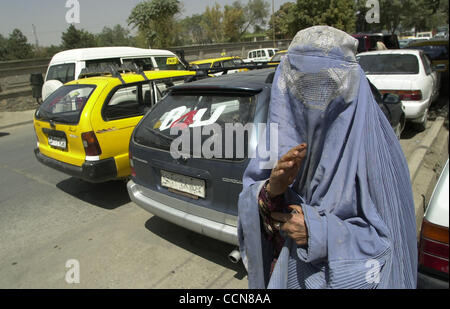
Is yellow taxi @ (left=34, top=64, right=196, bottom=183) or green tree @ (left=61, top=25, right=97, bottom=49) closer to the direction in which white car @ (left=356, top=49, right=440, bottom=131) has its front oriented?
the green tree

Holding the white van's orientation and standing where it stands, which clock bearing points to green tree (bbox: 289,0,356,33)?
The green tree is roughly at 12 o'clock from the white van.

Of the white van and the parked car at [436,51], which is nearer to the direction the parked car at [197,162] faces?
the parked car

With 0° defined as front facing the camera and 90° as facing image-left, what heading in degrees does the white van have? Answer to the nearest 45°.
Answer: approximately 225°

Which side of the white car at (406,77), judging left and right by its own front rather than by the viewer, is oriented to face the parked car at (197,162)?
back

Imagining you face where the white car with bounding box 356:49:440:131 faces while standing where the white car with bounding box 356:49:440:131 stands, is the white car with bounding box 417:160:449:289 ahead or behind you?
behind

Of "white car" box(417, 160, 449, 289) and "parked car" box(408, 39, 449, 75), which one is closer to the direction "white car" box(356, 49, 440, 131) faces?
the parked car

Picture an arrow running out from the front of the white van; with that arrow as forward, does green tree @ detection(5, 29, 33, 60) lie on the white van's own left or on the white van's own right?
on the white van's own left

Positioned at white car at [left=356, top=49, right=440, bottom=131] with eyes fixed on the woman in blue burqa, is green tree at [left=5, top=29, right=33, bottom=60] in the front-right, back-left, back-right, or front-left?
back-right

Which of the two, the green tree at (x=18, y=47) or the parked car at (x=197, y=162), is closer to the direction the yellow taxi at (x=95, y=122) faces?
the green tree

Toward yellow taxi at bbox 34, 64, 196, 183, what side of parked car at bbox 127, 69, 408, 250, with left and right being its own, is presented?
left

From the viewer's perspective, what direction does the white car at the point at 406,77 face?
away from the camera

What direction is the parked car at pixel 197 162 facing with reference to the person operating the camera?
facing away from the viewer and to the right of the viewer

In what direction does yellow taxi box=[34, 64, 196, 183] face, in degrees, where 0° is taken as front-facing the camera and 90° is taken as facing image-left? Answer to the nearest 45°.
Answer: approximately 225°
